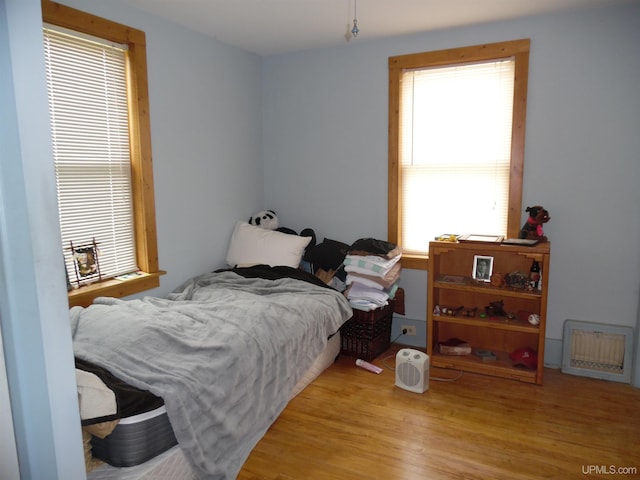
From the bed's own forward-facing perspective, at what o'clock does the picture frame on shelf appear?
The picture frame on shelf is roughly at 7 o'clock from the bed.

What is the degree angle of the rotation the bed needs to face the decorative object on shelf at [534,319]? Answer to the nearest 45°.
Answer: approximately 135° to its left

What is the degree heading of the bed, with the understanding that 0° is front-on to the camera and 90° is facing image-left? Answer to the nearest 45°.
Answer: approximately 45°

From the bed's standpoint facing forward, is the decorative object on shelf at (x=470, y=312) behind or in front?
behind

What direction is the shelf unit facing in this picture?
toward the camera

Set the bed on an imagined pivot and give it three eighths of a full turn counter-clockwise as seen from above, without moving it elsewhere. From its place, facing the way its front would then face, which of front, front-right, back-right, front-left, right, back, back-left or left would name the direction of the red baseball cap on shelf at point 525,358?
front

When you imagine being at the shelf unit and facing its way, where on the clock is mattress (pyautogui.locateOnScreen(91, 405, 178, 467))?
The mattress is roughly at 1 o'clock from the shelf unit.

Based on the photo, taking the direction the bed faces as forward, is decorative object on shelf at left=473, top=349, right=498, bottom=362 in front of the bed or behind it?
behind

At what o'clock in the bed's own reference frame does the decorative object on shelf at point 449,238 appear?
The decorative object on shelf is roughly at 7 o'clock from the bed.
